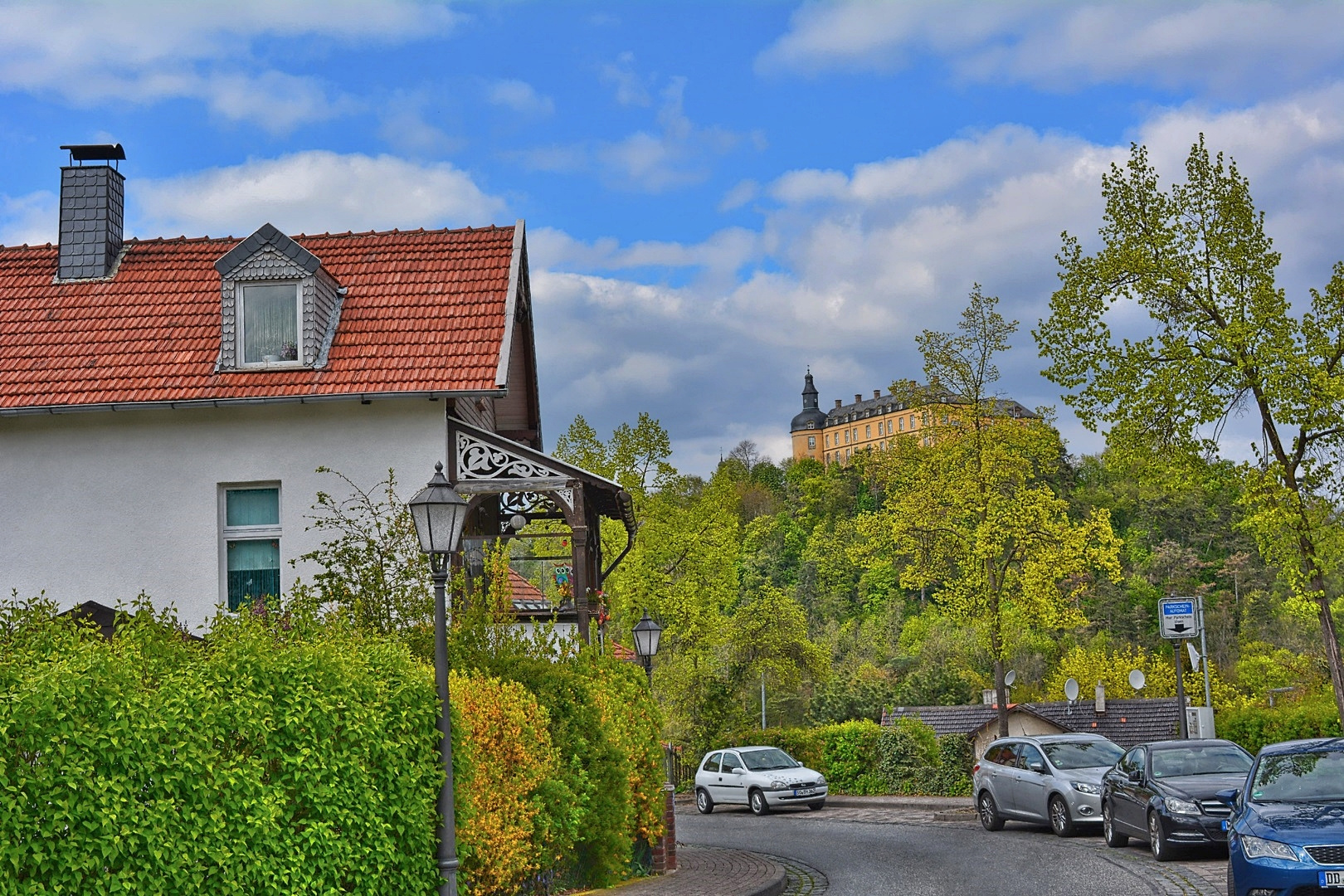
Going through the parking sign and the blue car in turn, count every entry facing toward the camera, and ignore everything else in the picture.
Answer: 2

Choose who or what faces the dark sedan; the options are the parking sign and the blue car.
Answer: the parking sign

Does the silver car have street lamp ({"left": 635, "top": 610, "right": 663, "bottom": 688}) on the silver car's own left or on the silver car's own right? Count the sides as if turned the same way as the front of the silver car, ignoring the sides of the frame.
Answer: on the silver car's own right

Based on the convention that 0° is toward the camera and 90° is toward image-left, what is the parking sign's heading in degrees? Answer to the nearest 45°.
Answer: approximately 0°

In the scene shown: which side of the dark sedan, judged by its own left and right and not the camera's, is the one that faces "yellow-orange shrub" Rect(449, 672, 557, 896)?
right

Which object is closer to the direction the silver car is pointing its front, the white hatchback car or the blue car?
the blue car

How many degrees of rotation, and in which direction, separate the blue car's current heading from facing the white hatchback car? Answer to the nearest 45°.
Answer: approximately 135° to its right

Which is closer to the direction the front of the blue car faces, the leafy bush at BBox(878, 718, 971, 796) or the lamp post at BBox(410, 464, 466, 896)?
the lamp post

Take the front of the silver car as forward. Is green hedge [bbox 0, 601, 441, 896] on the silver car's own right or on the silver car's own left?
on the silver car's own right
